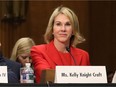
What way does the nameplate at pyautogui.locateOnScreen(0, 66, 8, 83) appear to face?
toward the camera

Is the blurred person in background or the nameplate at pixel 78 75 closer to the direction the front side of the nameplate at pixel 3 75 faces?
the nameplate

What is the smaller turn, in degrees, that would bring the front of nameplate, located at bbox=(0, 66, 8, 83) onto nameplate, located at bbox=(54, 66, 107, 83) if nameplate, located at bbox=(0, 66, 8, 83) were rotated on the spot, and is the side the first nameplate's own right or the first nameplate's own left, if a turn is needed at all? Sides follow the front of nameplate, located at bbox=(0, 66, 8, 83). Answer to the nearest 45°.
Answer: approximately 90° to the first nameplate's own left

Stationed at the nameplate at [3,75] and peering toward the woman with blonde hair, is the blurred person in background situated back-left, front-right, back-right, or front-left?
front-left

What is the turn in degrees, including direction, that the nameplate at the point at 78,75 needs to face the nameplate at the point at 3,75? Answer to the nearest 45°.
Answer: approximately 90° to its right

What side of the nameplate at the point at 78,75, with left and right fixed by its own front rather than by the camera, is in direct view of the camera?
front

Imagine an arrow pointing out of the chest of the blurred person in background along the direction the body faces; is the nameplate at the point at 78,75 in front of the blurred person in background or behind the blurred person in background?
in front

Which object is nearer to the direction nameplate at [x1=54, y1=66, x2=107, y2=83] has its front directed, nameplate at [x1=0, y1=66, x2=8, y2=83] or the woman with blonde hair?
the nameplate
